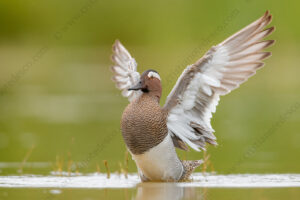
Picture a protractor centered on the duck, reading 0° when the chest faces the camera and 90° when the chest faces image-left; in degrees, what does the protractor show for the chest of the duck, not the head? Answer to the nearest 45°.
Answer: approximately 45°
